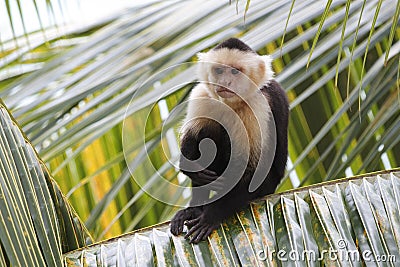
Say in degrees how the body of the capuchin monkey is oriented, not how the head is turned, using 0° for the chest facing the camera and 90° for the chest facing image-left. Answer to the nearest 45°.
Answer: approximately 45°

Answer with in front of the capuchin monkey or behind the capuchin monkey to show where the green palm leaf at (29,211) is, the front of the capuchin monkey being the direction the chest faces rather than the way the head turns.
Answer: in front
